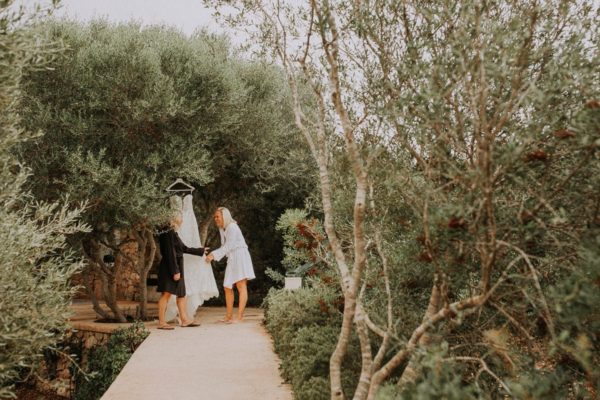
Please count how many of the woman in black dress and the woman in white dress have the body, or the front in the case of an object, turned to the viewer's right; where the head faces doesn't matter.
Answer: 1

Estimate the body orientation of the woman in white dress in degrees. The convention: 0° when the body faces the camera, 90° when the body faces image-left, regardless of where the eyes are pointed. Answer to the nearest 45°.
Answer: approximately 90°

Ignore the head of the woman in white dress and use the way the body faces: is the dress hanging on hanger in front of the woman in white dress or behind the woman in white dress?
in front

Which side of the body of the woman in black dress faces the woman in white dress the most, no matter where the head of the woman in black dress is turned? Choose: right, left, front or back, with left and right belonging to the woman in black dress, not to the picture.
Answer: front

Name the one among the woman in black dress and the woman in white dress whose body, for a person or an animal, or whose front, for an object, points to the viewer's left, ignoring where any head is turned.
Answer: the woman in white dress

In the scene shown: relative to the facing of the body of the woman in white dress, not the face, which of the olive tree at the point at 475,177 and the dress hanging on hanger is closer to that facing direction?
the dress hanging on hanger

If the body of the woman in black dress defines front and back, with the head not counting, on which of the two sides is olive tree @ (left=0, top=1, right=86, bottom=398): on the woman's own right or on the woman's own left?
on the woman's own right

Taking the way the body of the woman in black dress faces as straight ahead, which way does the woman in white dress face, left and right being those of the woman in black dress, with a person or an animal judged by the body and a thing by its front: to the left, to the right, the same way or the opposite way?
the opposite way

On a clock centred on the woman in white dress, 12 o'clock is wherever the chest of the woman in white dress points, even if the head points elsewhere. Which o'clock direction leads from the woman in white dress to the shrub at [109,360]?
The shrub is roughly at 11 o'clock from the woman in white dress.

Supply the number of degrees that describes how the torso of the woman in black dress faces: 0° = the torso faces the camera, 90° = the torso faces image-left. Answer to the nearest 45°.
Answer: approximately 270°

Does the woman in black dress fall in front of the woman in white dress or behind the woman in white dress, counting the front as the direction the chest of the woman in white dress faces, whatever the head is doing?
in front

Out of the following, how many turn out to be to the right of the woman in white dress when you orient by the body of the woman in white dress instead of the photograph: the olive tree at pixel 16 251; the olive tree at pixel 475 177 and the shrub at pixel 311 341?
0

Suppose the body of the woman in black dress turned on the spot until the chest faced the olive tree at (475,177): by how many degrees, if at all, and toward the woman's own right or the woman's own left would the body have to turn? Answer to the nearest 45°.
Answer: approximately 90° to the woman's own right
